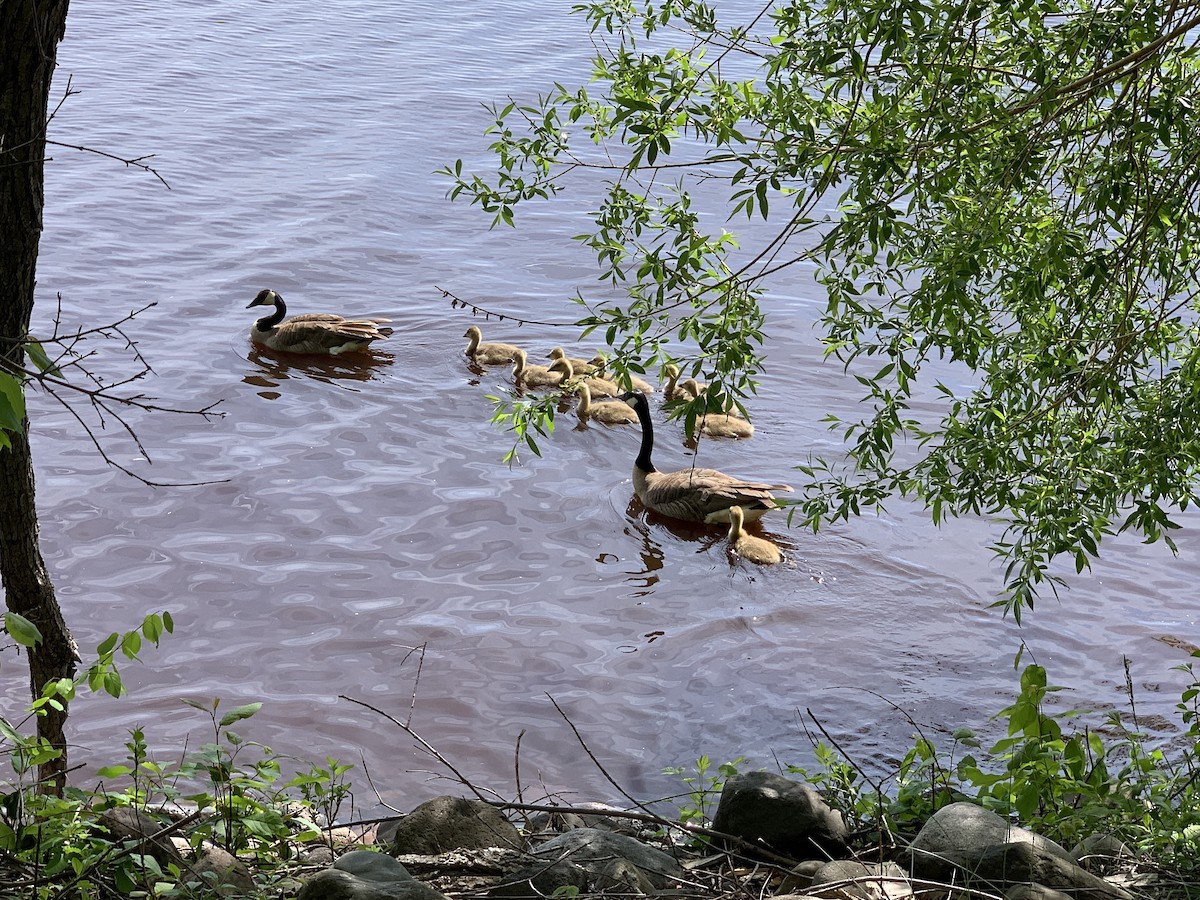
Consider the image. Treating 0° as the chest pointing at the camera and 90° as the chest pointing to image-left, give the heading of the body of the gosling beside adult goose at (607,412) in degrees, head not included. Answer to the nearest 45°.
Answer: approximately 90°

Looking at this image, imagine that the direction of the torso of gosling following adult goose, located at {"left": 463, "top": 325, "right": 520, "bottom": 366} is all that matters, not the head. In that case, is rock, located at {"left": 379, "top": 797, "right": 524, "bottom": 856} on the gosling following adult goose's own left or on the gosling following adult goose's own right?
on the gosling following adult goose's own left

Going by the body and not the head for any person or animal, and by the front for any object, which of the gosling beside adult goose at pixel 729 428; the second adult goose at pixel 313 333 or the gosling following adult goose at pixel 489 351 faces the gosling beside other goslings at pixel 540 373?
the gosling beside adult goose at pixel 729 428

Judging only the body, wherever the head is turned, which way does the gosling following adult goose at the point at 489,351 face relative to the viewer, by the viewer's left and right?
facing to the left of the viewer

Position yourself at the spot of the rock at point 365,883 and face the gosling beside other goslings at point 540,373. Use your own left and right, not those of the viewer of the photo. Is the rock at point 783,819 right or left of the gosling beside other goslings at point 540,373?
right

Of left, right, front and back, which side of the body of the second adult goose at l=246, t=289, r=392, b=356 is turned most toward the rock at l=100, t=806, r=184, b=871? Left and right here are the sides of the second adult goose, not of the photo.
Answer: left

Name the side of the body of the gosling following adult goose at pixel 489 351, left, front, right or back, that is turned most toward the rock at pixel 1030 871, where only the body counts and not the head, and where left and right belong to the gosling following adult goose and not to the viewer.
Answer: left

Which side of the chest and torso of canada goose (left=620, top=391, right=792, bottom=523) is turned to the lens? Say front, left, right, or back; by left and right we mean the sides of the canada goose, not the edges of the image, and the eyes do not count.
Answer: left

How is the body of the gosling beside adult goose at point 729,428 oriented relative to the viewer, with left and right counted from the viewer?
facing to the left of the viewer

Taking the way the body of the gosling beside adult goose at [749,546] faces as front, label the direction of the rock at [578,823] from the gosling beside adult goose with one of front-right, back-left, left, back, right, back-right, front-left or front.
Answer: back-left

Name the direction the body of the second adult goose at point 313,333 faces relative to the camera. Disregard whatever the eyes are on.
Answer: to the viewer's left
